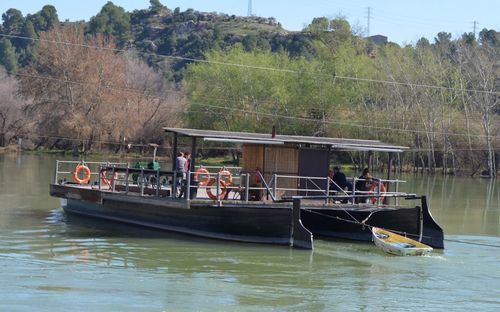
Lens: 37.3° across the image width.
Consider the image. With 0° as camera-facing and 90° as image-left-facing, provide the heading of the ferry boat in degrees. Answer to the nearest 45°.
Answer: approximately 135°

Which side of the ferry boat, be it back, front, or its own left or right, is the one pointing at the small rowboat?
back
